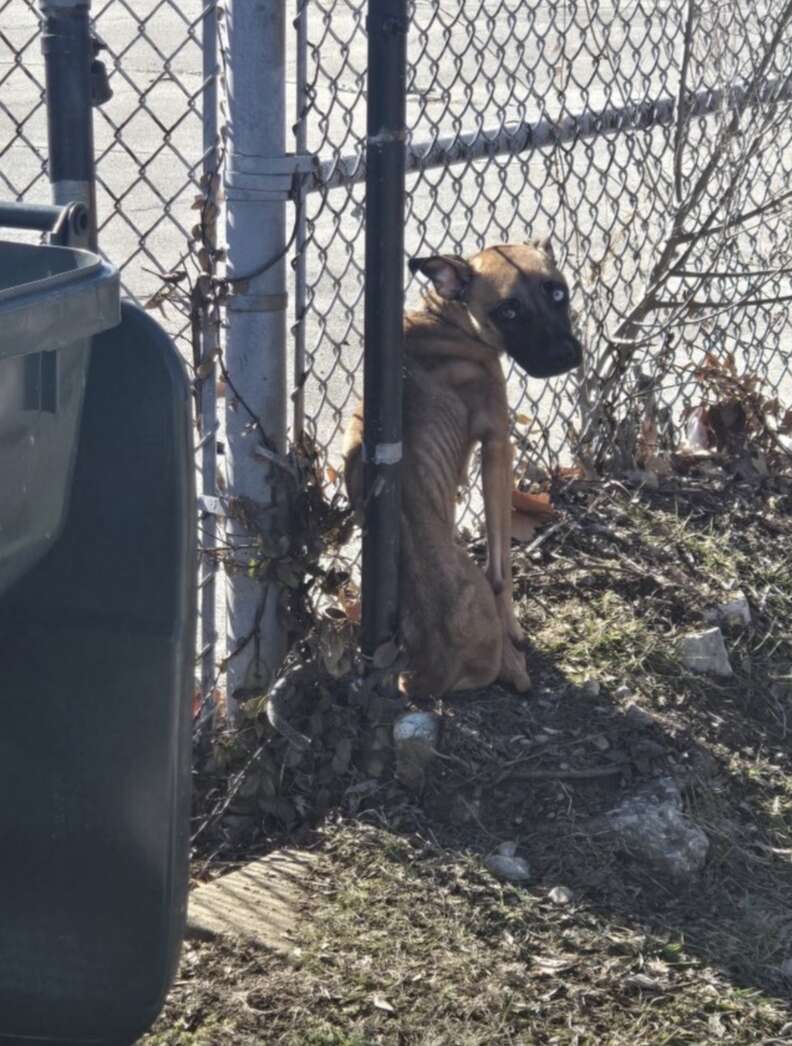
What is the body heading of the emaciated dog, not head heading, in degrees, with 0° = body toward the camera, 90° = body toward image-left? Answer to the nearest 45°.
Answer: approximately 225°

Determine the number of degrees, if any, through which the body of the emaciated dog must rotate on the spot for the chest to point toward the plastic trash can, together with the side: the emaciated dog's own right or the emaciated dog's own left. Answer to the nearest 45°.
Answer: approximately 135° to the emaciated dog's own right

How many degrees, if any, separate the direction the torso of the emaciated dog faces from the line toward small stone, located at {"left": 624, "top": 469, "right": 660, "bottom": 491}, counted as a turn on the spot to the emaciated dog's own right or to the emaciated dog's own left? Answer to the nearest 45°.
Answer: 0° — it already faces it

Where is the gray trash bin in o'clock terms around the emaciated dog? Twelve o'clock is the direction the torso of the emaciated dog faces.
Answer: The gray trash bin is roughly at 5 o'clock from the emaciated dog.

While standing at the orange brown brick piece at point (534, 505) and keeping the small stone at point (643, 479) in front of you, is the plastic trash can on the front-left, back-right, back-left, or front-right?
back-right
